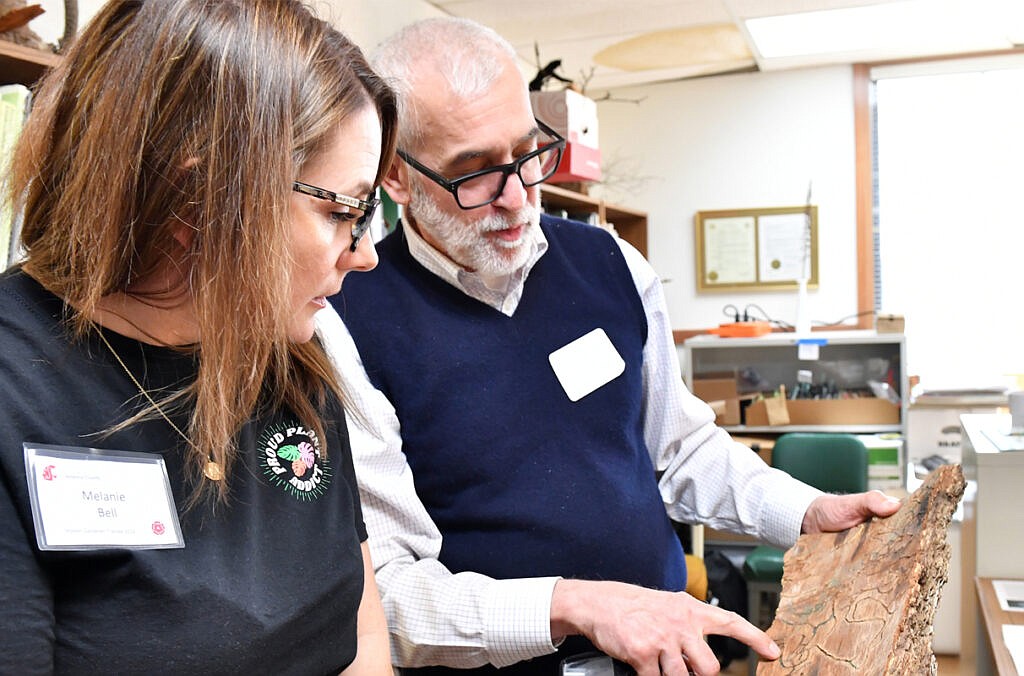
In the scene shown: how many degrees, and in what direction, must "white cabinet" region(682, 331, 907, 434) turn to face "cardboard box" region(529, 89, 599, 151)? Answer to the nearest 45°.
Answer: approximately 45° to its right

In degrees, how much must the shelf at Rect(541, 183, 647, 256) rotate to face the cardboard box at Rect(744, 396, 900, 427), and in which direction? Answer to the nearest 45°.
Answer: approximately 45° to its left

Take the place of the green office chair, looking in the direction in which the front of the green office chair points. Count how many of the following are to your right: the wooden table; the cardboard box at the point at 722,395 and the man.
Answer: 1

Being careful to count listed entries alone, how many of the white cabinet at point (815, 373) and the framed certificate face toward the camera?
2

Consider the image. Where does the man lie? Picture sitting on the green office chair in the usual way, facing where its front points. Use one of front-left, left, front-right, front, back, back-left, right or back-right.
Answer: front-left

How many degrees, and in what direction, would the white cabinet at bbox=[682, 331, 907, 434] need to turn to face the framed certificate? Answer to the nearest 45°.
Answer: approximately 180°

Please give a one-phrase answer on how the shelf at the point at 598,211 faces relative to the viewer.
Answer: facing the viewer and to the right of the viewer

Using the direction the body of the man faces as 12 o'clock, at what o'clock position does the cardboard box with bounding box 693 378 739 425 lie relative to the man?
The cardboard box is roughly at 8 o'clock from the man.

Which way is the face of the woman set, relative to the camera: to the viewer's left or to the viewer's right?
to the viewer's right
